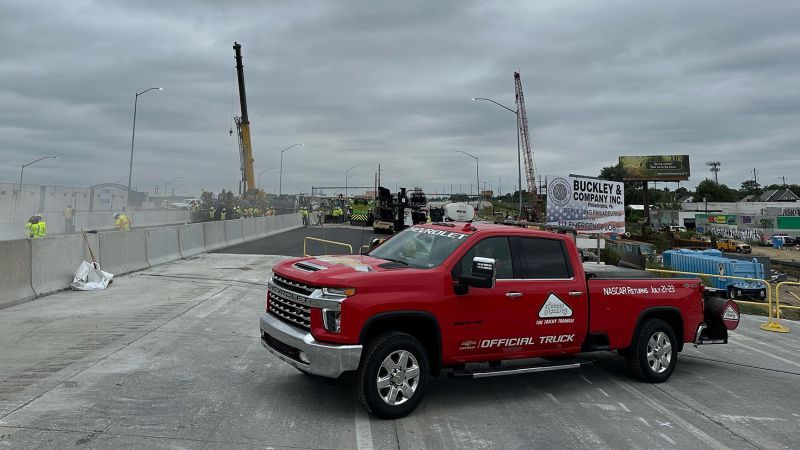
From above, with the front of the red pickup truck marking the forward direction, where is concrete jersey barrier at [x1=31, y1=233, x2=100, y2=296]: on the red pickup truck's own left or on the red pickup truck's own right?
on the red pickup truck's own right

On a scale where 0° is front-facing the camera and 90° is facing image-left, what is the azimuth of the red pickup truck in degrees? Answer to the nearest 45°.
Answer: approximately 45°

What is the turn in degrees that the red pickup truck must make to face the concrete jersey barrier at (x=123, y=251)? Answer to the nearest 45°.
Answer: approximately 90° to its right

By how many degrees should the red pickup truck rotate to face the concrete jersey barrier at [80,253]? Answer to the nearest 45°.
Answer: approximately 90° to its right

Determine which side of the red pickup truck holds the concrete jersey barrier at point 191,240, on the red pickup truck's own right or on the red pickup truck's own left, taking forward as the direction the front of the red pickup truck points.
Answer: on the red pickup truck's own right

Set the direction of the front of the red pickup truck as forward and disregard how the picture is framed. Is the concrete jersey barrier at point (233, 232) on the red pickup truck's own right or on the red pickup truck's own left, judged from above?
on the red pickup truck's own right

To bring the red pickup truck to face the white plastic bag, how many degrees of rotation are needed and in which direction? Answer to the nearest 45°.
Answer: approximately 90° to its right

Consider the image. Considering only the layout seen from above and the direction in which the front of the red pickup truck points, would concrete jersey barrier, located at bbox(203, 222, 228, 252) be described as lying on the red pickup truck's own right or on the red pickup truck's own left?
on the red pickup truck's own right
